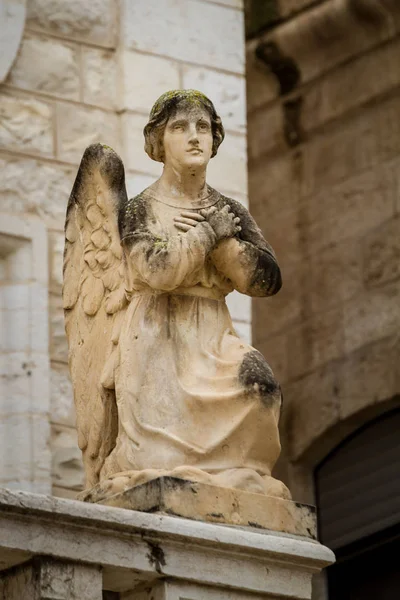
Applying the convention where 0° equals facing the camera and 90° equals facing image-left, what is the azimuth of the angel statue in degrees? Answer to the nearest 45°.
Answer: approximately 315°
